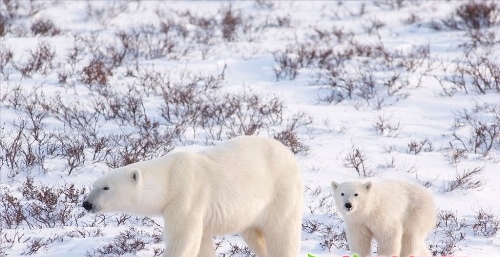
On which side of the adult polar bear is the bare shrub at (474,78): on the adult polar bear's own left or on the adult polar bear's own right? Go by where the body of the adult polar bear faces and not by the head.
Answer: on the adult polar bear's own right

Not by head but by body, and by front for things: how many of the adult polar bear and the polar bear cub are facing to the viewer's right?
0

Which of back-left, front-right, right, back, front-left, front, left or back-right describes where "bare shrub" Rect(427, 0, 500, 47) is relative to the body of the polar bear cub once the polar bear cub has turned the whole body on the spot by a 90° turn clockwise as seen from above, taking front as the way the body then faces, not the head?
front-right

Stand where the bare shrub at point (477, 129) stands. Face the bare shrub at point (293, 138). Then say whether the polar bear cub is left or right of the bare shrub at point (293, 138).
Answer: left

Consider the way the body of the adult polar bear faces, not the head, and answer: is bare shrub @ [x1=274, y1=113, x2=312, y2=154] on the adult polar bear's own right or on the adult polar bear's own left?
on the adult polar bear's own right

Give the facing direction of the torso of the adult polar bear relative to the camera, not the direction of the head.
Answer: to the viewer's left

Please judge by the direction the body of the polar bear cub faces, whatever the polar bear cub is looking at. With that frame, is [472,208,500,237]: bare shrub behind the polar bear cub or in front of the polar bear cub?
behind

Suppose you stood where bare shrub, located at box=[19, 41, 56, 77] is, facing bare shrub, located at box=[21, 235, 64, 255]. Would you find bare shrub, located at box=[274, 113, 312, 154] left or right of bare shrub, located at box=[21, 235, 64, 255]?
left

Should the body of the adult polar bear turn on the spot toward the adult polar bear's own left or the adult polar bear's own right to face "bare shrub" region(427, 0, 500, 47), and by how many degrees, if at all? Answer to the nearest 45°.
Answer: approximately 135° to the adult polar bear's own right
